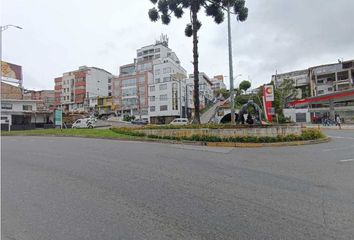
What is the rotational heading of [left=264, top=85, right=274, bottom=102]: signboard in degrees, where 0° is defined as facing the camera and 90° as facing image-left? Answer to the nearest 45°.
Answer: approximately 0°

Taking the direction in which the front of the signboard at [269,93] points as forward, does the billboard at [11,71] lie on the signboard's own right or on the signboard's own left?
on the signboard's own right

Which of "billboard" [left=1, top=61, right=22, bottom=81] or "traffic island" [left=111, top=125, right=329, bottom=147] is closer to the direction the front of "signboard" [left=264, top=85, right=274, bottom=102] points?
the traffic island

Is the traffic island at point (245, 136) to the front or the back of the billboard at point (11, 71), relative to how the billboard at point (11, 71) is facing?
to the front

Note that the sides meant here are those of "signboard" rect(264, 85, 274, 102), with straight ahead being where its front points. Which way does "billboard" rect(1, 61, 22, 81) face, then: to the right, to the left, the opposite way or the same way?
to the left

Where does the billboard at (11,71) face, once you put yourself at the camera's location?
facing the viewer and to the right of the viewer

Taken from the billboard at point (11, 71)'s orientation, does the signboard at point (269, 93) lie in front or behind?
in front

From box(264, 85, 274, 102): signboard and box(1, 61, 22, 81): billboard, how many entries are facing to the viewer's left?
0
